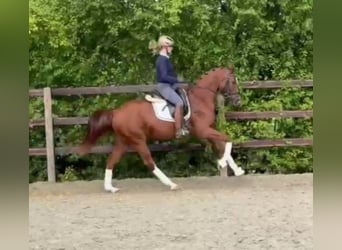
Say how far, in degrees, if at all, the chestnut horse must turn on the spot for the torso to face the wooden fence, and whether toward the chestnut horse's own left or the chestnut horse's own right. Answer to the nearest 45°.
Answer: approximately 135° to the chestnut horse's own left

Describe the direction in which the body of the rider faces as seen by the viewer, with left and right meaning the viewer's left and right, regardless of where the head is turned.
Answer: facing to the right of the viewer

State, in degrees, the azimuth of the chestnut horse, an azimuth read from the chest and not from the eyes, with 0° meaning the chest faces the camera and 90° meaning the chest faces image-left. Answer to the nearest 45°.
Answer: approximately 270°
